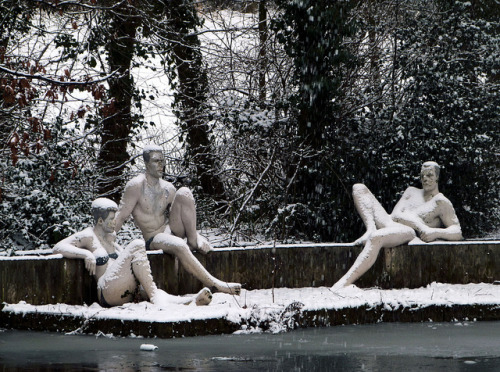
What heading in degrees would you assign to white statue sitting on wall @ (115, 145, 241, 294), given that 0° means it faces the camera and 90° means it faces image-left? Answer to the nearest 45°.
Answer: approximately 315°

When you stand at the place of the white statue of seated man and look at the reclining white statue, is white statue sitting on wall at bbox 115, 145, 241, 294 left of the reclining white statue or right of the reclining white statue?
left

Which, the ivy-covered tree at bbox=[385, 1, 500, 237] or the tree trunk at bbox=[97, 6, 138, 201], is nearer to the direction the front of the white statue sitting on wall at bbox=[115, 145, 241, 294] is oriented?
the ivy-covered tree

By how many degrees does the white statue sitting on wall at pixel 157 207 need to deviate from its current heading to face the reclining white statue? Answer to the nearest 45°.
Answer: approximately 45° to its left

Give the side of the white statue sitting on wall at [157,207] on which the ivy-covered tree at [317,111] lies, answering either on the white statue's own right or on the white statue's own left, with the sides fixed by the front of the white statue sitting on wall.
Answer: on the white statue's own left

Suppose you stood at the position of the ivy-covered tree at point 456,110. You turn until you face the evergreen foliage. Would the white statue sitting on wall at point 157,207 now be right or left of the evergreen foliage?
left

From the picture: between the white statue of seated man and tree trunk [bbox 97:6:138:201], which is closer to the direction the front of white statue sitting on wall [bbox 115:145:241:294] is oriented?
the white statue of seated man

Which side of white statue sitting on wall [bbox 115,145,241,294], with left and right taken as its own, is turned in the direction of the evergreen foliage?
back

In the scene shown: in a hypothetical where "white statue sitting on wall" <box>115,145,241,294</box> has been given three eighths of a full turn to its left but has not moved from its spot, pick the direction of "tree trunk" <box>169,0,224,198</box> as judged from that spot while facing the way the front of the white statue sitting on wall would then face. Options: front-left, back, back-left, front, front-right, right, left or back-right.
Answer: front

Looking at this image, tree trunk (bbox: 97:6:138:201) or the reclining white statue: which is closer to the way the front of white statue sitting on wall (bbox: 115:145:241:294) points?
the reclining white statue

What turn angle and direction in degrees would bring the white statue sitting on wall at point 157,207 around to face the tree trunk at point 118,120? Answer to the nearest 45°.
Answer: approximately 135° to its left
